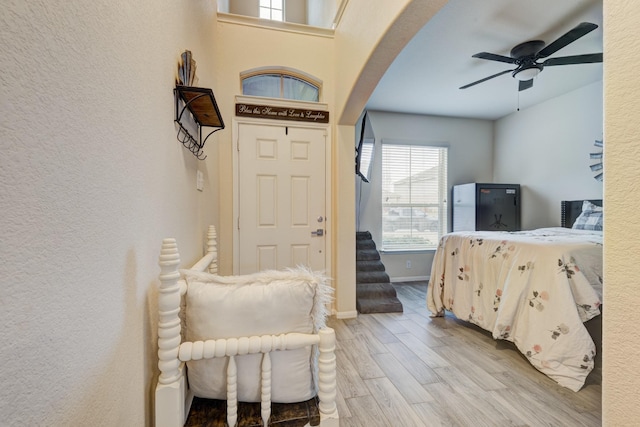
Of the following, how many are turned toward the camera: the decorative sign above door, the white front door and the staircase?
3

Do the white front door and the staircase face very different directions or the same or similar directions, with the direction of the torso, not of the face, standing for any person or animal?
same or similar directions

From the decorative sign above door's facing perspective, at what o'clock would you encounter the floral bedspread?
The floral bedspread is roughly at 10 o'clock from the decorative sign above door.

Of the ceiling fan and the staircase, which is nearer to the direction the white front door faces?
the ceiling fan

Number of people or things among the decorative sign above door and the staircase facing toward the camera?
2

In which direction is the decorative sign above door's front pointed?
toward the camera

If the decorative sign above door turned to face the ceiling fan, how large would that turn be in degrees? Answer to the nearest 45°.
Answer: approximately 90° to its left

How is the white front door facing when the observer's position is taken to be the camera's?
facing the viewer

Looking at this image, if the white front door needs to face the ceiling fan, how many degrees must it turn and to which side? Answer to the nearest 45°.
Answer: approximately 90° to its left

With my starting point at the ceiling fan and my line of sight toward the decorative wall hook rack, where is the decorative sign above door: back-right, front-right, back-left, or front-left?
front-right
